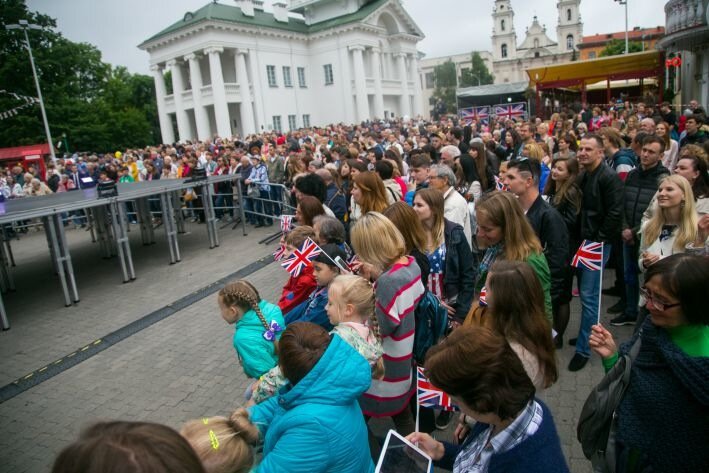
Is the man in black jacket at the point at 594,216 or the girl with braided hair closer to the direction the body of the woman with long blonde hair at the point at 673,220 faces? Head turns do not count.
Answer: the girl with braided hair

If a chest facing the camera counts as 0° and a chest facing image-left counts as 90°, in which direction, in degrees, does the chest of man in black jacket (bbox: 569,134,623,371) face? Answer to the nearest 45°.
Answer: approximately 45°

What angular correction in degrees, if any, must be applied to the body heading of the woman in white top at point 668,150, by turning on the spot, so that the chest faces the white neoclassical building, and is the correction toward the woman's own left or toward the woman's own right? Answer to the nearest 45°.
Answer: approximately 90° to the woman's own right

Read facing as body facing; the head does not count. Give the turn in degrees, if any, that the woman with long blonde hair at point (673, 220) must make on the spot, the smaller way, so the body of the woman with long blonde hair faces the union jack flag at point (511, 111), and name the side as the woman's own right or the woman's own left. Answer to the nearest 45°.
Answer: approximately 135° to the woman's own right

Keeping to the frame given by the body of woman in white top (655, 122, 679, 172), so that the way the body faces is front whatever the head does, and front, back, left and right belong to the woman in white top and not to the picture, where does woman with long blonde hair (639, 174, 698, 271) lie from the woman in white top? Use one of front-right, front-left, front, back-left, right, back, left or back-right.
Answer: front-left

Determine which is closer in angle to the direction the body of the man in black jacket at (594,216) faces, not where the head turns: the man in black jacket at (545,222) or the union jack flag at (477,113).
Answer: the man in black jacket

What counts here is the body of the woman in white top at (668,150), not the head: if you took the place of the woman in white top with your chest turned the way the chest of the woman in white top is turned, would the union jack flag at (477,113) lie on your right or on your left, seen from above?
on your right

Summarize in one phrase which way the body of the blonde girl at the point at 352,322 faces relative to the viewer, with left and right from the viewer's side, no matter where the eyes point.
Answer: facing to the left of the viewer

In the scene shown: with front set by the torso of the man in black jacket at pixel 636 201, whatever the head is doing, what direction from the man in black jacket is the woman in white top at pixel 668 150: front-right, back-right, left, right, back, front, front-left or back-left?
back-right

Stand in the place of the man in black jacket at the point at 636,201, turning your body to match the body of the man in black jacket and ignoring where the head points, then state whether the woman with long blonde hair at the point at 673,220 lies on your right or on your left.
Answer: on your left

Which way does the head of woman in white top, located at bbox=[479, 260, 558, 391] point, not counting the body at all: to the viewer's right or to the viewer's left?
to the viewer's left

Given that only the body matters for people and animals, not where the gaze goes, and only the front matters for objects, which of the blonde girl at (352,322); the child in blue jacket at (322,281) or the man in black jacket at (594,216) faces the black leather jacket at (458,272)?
the man in black jacket
